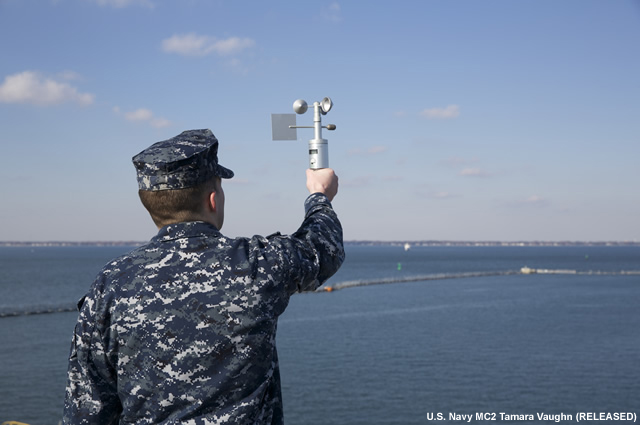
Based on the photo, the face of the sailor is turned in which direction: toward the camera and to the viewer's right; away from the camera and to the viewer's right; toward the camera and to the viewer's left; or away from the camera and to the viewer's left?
away from the camera and to the viewer's right

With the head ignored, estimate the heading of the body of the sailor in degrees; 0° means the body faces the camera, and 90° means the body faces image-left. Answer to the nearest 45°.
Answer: approximately 225°
